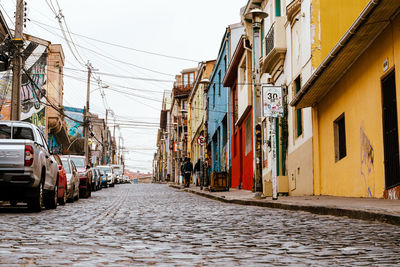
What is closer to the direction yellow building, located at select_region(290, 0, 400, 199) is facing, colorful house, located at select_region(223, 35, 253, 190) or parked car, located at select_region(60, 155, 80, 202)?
the parked car

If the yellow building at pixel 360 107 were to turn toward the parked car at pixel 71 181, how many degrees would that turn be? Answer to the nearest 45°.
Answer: approximately 45° to its right

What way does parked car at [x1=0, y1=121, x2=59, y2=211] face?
away from the camera

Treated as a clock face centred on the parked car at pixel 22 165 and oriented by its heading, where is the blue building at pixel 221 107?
The blue building is roughly at 1 o'clock from the parked car.

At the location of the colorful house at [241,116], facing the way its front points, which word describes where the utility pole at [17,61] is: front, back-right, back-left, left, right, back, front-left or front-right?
front-left

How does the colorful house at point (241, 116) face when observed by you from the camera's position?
facing to the left of the viewer

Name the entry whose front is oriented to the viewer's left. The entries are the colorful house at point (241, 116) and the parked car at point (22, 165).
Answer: the colorful house

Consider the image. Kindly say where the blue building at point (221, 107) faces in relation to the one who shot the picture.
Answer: facing to the left of the viewer

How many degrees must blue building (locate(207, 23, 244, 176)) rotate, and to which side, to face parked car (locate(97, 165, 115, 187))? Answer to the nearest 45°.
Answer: approximately 45° to its right

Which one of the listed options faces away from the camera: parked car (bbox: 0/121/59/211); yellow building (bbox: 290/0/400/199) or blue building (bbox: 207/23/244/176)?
the parked car

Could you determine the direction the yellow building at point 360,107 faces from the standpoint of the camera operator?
facing the viewer and to the left of the viewer

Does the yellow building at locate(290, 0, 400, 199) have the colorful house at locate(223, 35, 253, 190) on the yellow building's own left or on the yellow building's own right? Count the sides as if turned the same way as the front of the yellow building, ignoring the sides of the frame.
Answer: on the yellow building's own right

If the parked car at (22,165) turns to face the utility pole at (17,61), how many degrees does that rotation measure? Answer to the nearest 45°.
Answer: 0° — it already faces it

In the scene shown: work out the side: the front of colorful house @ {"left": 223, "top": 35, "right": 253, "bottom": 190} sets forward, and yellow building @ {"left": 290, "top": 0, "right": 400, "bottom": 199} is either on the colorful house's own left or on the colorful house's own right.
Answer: on the colorful house's own left

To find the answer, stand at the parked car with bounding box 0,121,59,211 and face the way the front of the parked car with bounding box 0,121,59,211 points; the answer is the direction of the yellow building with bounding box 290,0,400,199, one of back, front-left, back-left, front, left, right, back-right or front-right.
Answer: right

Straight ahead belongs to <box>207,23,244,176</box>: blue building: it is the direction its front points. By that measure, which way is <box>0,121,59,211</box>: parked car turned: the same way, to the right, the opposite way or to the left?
to the right
